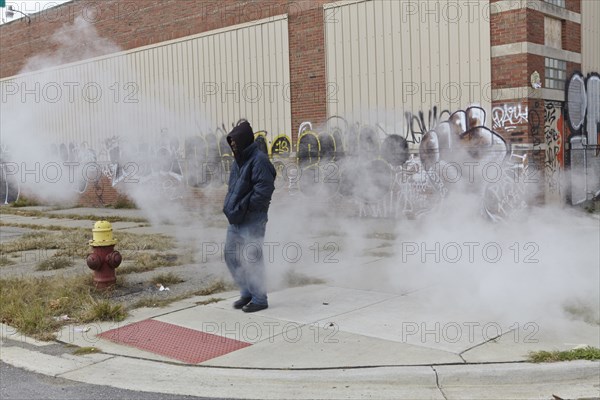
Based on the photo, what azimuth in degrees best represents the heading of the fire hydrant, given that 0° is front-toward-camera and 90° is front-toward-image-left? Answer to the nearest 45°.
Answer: approximately 0°

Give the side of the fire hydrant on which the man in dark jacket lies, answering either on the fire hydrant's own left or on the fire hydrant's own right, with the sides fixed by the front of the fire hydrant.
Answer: on the fire hydrant's own left
